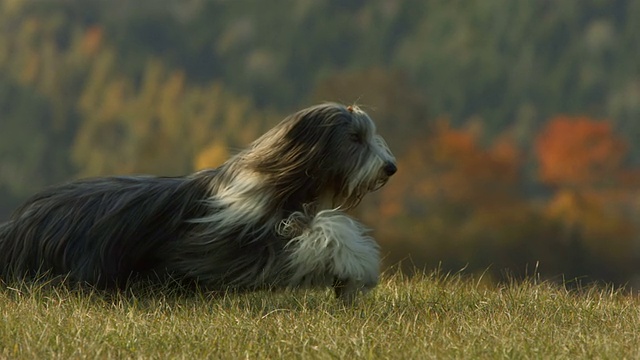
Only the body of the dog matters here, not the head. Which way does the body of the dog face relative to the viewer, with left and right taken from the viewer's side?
facing to the right of the viewer

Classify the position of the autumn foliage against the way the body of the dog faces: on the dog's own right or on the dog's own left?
on the dog's own left
